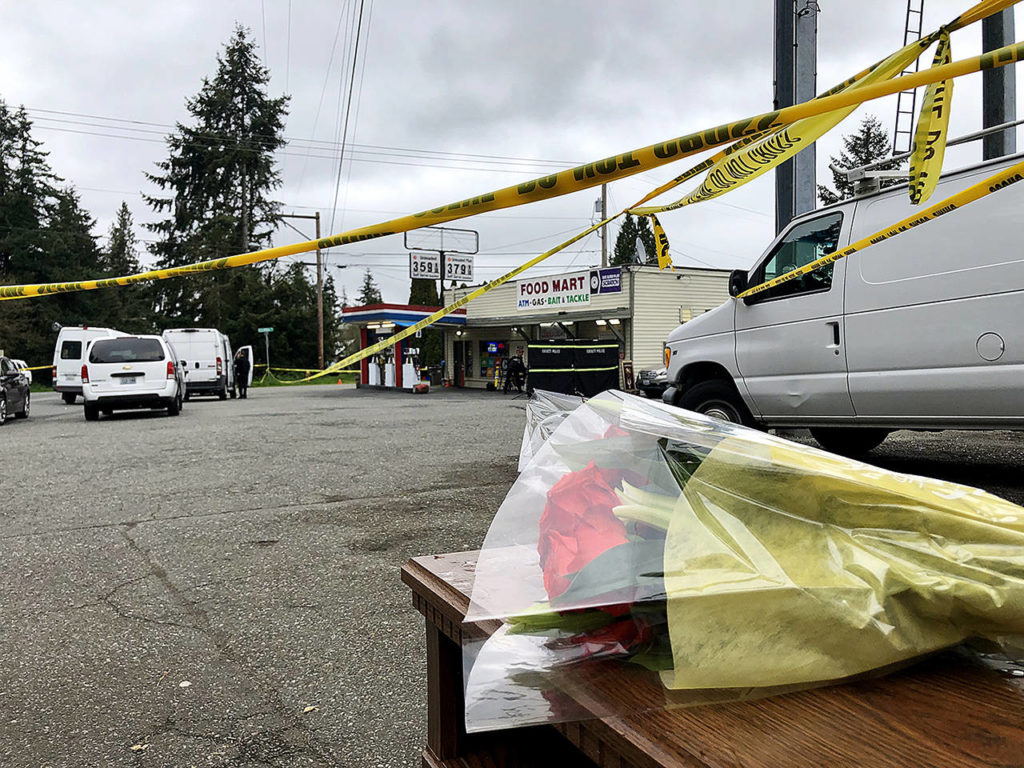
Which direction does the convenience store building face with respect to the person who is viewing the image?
facing the viewer and to the left of the viewer

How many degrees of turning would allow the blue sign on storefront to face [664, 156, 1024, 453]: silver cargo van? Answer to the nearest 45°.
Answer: approximately 45° to its left

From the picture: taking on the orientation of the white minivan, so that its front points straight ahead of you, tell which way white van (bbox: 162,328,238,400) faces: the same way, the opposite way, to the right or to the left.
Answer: the same way

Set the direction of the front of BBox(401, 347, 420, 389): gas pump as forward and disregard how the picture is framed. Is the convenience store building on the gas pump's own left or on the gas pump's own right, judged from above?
on the gas pump's own left

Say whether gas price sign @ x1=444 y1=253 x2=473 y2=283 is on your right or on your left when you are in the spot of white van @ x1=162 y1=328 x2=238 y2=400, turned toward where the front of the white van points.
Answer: on your right

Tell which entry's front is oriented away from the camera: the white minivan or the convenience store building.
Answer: the white minivan

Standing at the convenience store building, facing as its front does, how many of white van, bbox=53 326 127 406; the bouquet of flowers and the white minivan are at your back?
0

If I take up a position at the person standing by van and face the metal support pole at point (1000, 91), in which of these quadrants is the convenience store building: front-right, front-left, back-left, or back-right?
front-left

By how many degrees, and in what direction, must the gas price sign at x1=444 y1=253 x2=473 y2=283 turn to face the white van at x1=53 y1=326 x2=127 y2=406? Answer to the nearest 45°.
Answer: approximately 45° to its right

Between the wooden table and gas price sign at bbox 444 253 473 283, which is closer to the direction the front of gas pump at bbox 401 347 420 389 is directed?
the wooden table

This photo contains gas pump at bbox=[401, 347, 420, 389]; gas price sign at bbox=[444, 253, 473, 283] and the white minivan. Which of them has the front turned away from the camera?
the white minivan

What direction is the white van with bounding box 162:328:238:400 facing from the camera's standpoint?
away from the camera

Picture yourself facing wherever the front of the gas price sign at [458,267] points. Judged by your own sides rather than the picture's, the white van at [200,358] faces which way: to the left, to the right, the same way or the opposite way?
the opposite way

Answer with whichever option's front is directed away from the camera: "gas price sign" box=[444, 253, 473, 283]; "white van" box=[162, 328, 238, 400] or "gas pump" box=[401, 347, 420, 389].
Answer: the white van

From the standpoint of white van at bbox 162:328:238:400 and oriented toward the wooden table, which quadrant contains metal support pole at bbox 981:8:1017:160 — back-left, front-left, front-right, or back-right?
front-left

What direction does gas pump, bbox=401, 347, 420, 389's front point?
toward the camera

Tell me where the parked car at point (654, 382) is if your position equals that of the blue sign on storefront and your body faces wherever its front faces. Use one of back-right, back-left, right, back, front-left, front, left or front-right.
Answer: front-left
